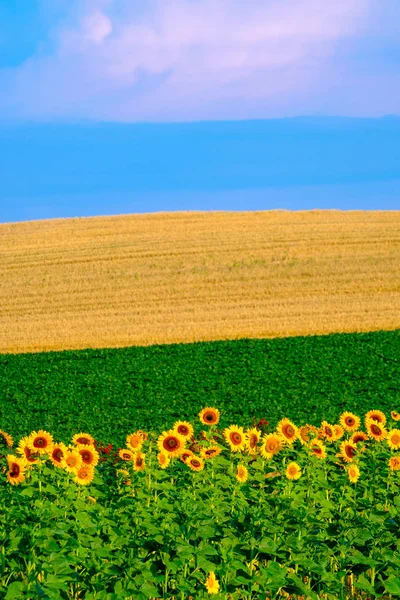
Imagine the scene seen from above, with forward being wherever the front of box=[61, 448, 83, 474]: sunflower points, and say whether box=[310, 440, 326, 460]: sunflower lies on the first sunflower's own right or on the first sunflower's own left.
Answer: on the first sunflower's own left

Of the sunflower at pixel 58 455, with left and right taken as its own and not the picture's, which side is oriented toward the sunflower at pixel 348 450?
left

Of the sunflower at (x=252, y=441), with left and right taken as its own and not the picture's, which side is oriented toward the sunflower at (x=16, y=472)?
right

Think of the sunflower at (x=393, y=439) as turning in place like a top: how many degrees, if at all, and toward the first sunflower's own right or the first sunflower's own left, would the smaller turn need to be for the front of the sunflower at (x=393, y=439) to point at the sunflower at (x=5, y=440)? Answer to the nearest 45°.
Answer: approximately 90° to the first sunflower's own right

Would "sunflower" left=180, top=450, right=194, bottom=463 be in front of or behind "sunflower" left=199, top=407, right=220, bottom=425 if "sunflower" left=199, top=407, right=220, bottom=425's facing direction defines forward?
in front

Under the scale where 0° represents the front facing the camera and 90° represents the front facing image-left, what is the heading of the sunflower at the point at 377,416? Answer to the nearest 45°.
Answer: approximately 0°

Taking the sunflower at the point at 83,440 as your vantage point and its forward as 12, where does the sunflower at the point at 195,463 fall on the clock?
the sunflower at the point at 195,463 is roughly at 10 o'clock from the sunflower at the point at 83,440.

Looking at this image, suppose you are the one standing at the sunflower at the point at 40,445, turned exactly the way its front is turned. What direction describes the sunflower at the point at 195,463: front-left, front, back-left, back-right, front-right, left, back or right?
left

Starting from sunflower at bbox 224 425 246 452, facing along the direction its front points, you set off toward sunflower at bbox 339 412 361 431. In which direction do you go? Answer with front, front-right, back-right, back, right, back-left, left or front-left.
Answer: back-left

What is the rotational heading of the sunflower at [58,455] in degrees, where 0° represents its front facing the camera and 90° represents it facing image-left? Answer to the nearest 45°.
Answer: approximately 0°

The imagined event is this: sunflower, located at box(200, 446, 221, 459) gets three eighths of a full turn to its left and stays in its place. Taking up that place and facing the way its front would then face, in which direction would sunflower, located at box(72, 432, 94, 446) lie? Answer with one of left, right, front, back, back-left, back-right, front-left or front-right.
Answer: back-left

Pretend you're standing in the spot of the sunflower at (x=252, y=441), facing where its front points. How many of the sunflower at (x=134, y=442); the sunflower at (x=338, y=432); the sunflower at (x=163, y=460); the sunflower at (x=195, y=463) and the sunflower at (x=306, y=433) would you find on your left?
2
